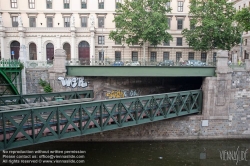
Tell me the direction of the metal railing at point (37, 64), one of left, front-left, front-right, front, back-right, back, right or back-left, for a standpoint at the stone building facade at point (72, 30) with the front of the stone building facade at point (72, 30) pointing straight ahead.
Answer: front

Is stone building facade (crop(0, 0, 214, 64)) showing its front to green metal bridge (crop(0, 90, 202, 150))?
yes

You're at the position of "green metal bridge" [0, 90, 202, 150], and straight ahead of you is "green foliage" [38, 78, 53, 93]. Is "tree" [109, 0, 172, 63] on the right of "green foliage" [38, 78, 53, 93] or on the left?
right

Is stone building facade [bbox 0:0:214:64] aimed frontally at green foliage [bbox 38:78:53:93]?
yes

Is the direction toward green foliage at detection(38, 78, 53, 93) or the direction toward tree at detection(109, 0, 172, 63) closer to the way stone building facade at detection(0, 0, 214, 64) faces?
the green foliage

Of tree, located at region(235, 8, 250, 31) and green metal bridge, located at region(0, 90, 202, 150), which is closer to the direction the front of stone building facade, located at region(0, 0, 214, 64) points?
the green metal bridge

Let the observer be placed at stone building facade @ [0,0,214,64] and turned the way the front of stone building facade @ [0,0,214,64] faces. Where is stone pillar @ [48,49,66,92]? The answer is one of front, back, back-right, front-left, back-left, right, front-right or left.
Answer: front

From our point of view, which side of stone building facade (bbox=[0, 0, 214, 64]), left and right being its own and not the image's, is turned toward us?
front

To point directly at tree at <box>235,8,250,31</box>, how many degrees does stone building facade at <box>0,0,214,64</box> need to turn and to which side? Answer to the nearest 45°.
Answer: approximately 45° to its left

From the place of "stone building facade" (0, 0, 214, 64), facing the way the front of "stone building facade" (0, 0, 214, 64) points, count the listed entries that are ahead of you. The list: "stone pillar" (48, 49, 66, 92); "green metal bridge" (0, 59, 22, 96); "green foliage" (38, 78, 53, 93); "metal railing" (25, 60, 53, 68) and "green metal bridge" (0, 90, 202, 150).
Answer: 5

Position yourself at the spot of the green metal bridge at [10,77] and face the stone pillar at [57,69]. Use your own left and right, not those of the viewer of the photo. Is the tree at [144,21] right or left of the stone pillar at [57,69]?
left

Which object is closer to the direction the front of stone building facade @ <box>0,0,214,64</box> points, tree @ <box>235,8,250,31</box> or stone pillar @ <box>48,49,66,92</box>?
the stone pillar
